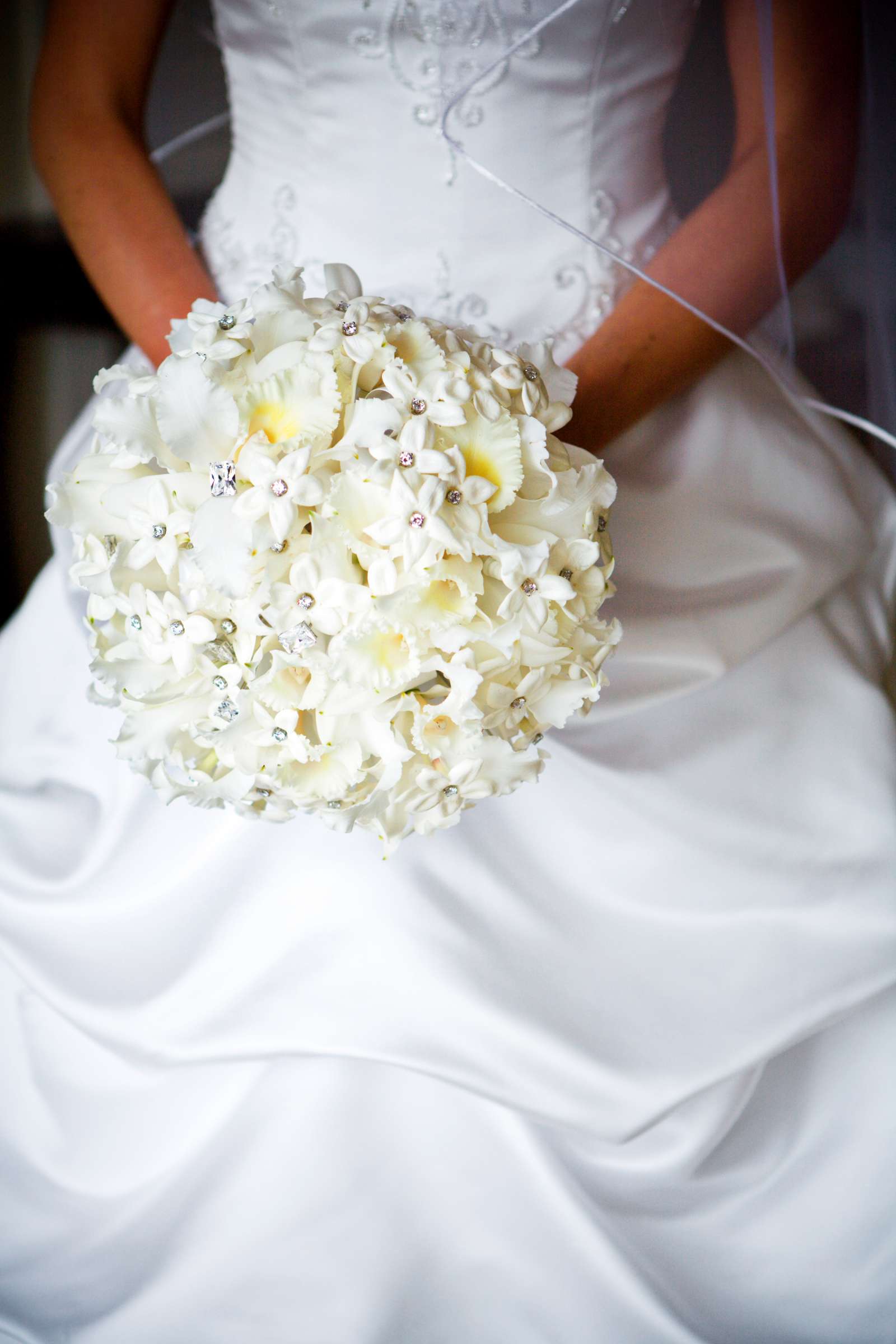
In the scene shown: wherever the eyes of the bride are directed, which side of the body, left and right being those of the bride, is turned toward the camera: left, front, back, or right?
front
